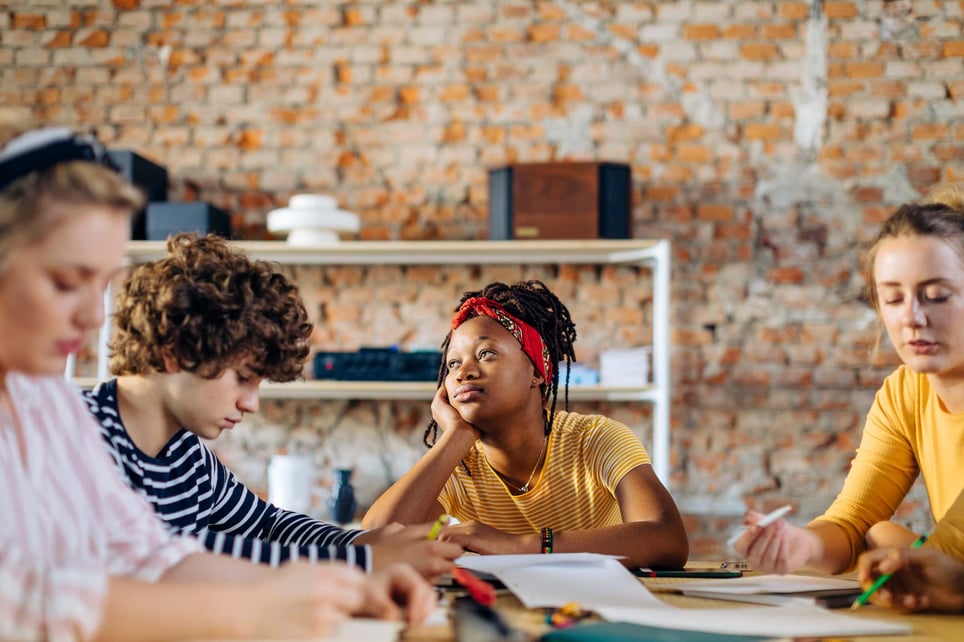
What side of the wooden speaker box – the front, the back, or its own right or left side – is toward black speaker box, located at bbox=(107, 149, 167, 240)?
right

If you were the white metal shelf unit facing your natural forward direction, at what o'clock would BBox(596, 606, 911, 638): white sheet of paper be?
The white sheet of paper is roughly at 12 o'clock from the white metal shelf unit.

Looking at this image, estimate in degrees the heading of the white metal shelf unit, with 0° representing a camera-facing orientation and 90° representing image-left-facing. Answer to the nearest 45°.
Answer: approximately 0°

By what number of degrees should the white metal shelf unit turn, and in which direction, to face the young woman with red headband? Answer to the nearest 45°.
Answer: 0° — it already faces them

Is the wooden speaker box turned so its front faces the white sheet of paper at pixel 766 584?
yes

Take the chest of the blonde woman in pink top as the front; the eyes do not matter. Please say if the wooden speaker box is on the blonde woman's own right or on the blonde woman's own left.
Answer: on the blonde woman's own left

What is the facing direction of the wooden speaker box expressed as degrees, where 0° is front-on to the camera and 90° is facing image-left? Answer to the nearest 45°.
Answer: approximately 0°

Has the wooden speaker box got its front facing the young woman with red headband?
yes

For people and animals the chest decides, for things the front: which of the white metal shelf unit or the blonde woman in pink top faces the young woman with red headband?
the white metal shelf unit
